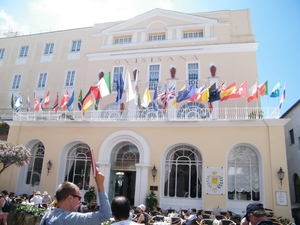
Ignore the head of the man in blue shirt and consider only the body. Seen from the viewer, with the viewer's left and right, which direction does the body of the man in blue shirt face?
facing away from the viewer and to the right of the viewer

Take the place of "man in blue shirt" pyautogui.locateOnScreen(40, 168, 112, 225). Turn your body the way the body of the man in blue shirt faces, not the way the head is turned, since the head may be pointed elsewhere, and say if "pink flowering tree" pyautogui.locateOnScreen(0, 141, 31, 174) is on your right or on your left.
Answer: on your left

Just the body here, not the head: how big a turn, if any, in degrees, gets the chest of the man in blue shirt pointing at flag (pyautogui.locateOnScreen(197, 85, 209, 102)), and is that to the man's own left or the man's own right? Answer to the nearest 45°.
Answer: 0° — they already face it

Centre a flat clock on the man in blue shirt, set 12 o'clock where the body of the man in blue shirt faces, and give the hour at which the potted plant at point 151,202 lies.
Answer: The potted plant is roughly at 11 o'clock from the man in blue shirt.

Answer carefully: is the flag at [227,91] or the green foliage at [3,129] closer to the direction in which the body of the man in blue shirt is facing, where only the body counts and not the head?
the flag

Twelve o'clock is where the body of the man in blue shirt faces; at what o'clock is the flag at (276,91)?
The flag is roughly at 12 o'clock from the man in blue shirt.

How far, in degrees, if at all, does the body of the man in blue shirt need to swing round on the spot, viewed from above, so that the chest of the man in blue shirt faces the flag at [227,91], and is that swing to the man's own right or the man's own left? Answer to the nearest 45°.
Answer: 0° — they already face it
